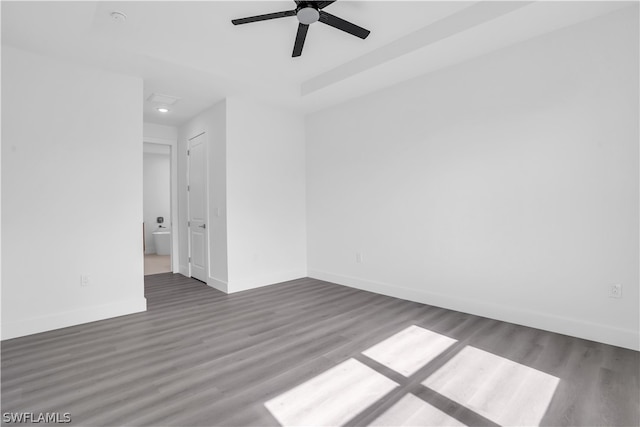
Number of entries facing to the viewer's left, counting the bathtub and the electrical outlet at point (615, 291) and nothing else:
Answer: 1

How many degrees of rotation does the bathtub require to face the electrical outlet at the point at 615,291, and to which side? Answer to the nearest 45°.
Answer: approximately 90° to its left

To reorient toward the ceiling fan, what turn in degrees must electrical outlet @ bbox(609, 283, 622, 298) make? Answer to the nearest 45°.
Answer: approximately 45° to its right

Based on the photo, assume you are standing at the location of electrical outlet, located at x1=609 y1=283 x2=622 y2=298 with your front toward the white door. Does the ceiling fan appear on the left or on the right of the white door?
left

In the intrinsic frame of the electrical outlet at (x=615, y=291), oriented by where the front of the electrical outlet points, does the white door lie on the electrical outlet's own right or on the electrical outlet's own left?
on the electrical outlet's own right
